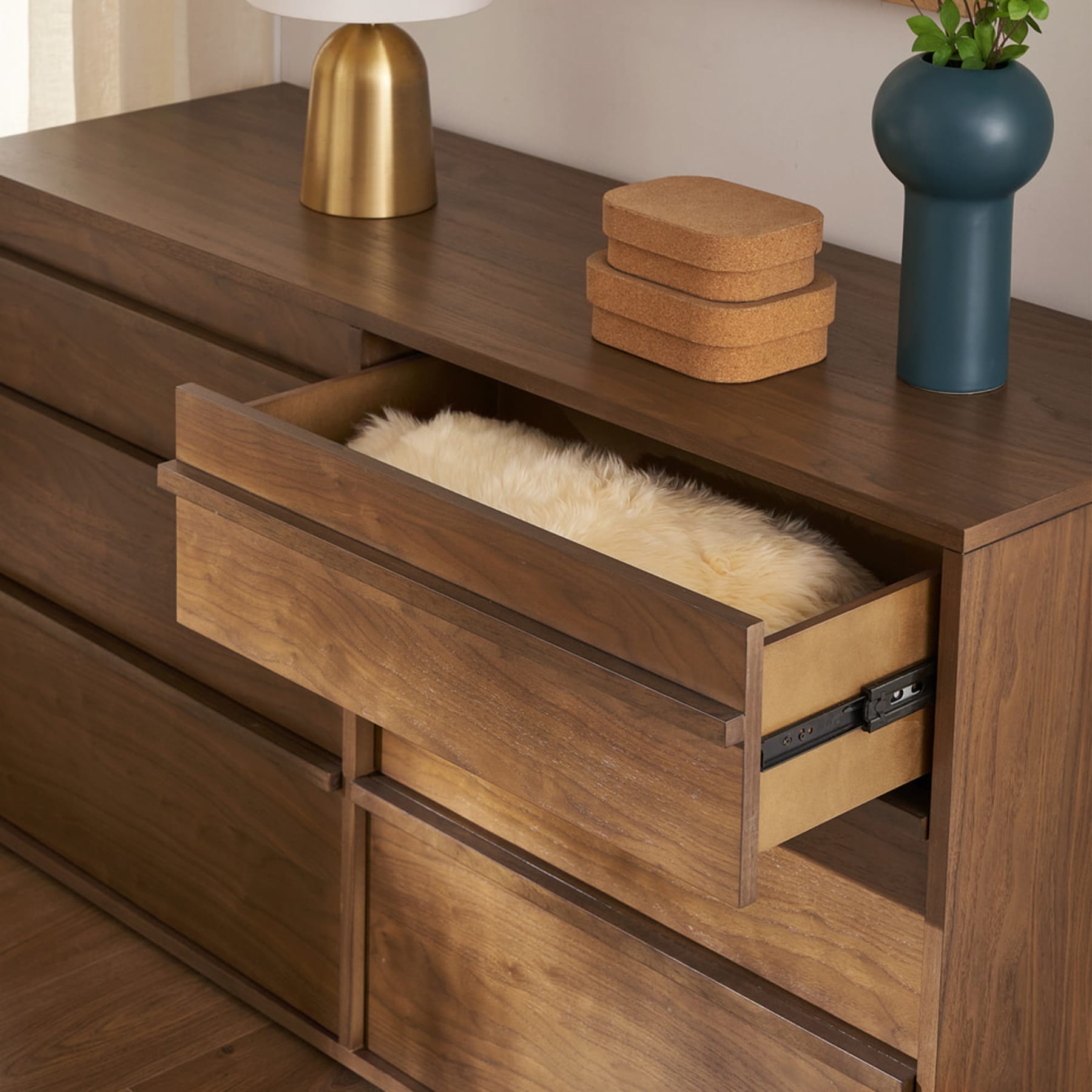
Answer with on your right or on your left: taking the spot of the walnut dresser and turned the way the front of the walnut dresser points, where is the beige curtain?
on your right

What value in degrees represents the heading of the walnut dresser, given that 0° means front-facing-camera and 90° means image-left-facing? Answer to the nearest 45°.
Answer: approximately 45°
